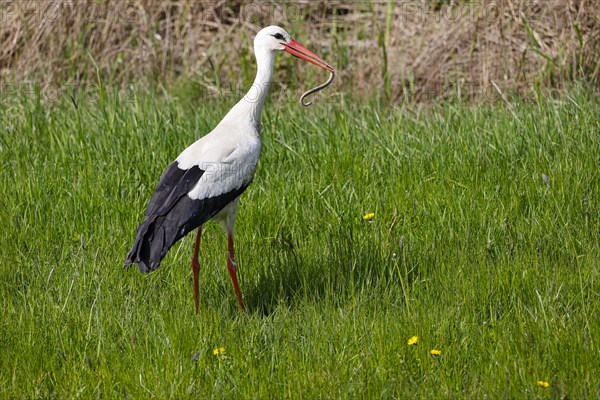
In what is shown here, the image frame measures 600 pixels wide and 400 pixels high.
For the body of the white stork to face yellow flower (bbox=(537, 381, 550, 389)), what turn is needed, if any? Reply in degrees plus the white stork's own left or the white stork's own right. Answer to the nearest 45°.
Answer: approximately 45° to the white stork's own right

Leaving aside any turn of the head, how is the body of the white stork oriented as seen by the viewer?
to the viewer's right
